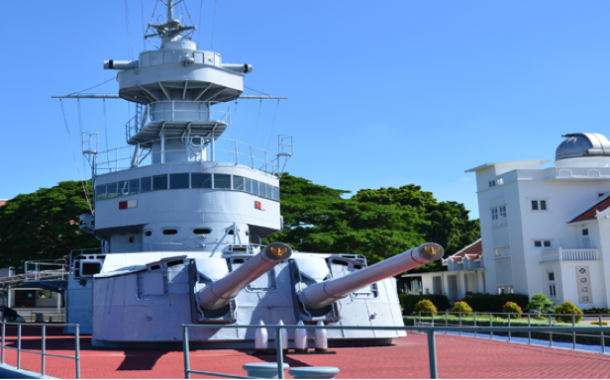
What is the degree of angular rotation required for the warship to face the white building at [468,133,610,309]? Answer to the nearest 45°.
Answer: approximately 90° to its left

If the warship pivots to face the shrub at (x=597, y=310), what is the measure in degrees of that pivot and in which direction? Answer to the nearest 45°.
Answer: approximately 90° to its left

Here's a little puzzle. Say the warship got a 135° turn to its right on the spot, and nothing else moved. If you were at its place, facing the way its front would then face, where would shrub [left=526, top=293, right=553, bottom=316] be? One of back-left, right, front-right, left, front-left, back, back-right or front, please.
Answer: back-right

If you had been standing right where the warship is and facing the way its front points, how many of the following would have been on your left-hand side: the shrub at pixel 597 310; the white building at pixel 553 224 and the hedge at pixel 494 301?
3

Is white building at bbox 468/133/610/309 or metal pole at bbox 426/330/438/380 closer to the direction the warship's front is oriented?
the metal pole

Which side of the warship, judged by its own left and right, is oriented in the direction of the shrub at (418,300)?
left

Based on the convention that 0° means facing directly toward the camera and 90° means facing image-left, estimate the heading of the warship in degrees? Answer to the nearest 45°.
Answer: approximately 315°

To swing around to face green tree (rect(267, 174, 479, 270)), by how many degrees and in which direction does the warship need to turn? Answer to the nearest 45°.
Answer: approximately 135° to its left

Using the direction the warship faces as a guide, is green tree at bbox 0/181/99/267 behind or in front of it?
behind

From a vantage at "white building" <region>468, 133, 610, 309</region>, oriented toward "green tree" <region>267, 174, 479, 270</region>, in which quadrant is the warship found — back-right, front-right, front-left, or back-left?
front-left

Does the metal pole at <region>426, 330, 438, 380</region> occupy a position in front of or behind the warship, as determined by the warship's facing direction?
in front

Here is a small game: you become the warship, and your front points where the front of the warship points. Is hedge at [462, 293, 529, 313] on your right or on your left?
on your left
